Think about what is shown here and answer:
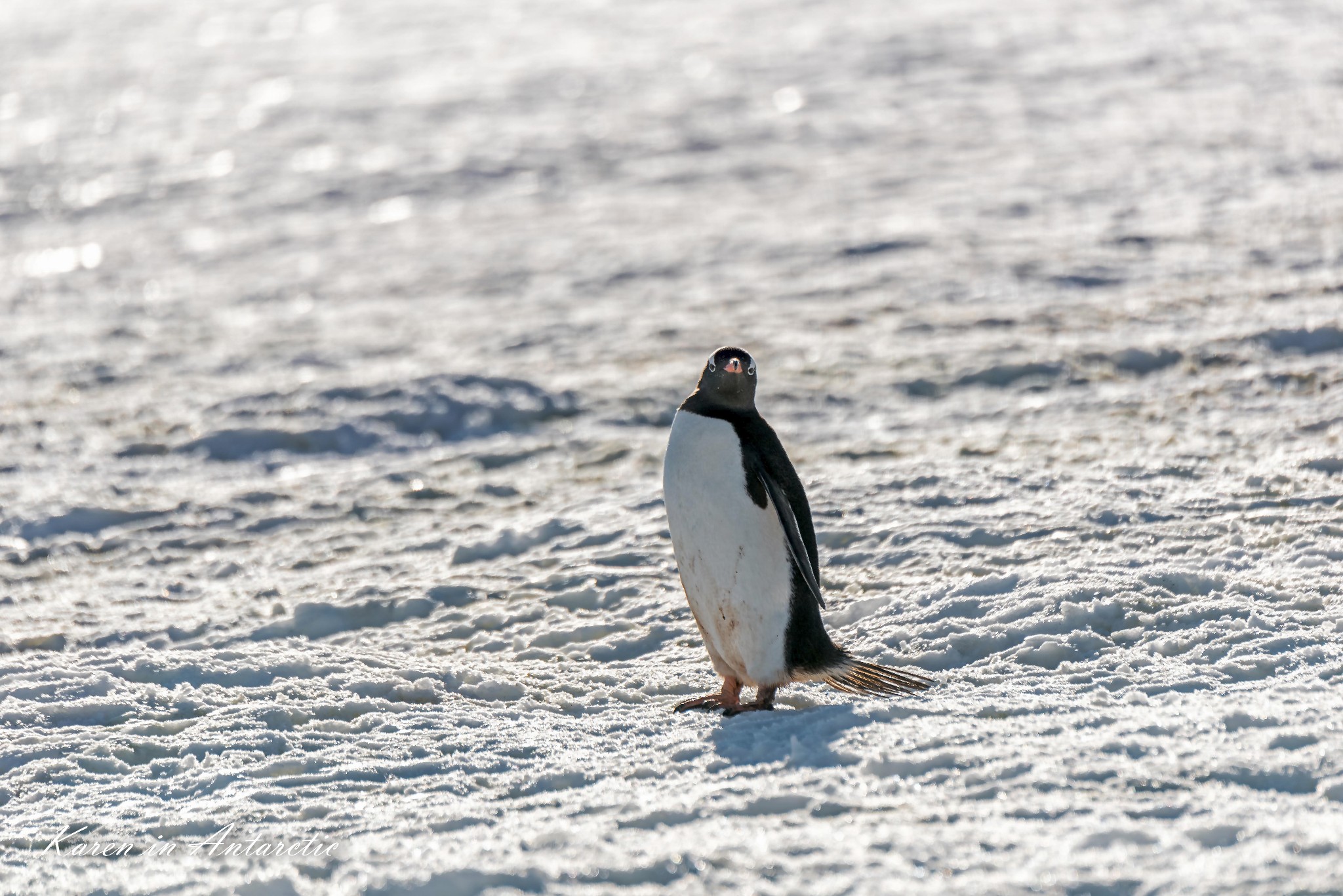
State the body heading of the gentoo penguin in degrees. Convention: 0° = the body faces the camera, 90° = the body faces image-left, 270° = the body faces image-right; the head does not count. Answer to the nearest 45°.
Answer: approximately 45°
